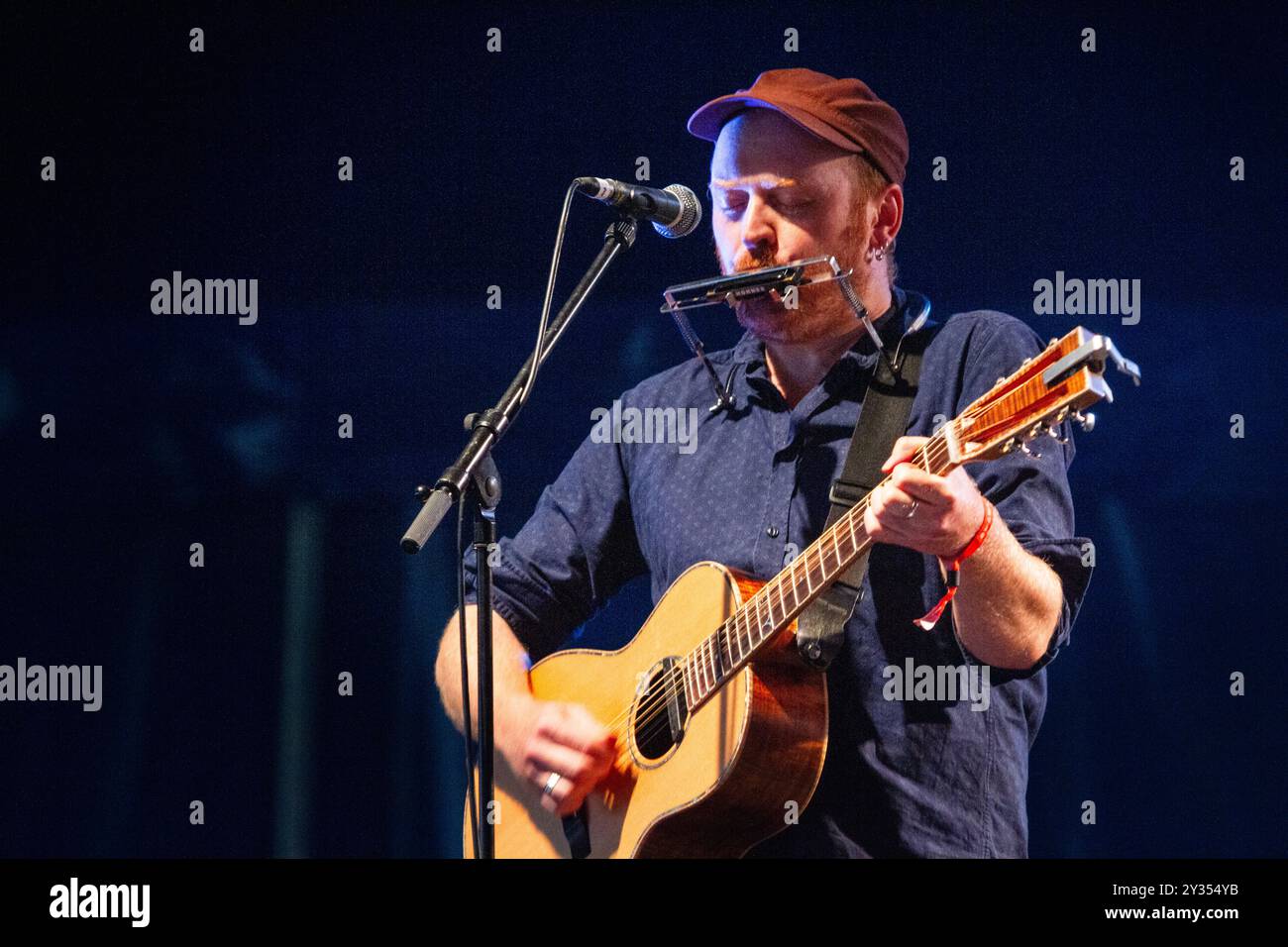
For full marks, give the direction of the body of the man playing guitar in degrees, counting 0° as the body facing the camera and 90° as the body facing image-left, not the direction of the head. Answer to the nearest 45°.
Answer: approximately 45°

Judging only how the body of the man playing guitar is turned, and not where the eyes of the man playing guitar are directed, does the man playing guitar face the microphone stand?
yes
